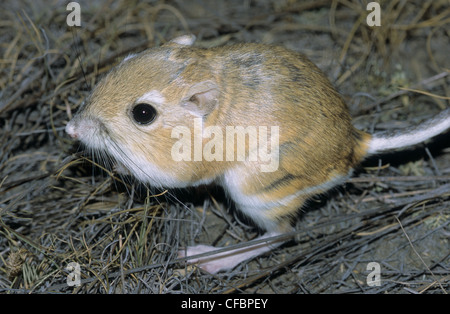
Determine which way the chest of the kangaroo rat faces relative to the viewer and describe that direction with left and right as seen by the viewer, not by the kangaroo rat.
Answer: facing to the left of the viewer
